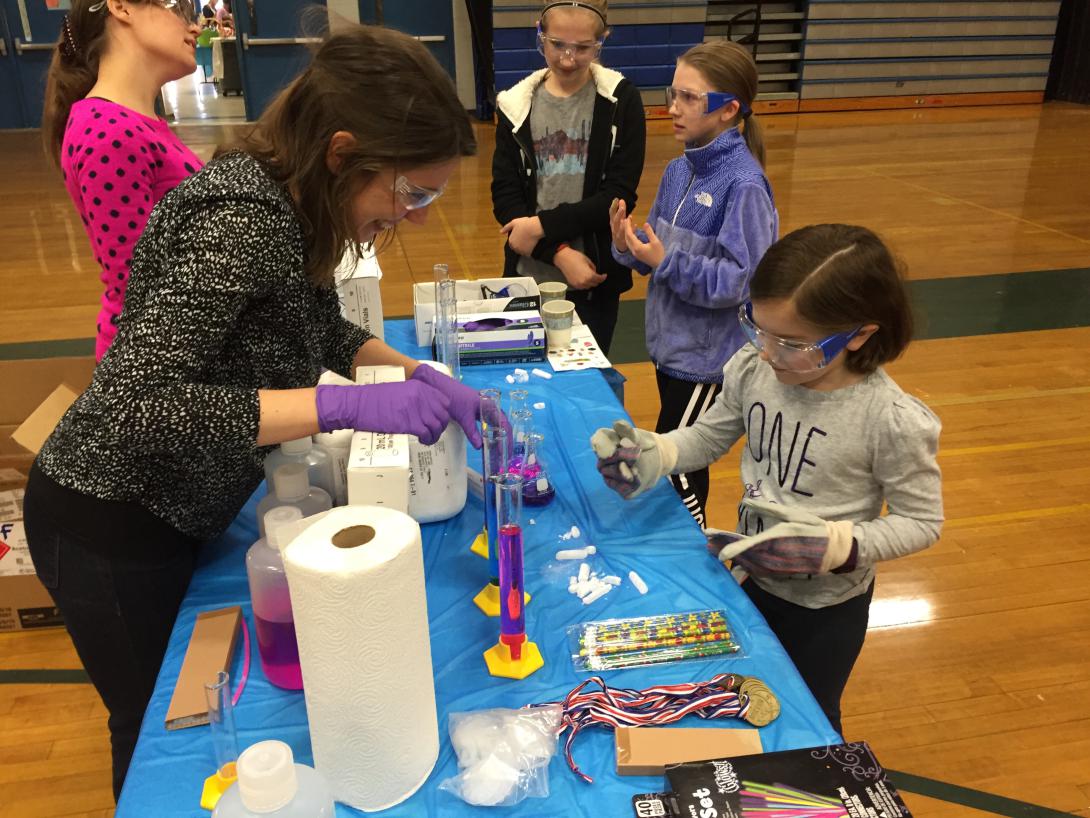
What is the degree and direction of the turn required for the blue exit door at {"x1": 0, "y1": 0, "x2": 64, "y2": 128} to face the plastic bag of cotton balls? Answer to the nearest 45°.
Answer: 0° — it already faces it

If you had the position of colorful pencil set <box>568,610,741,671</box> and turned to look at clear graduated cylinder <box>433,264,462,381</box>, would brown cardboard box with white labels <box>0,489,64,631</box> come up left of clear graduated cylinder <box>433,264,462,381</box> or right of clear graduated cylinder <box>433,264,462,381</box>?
left

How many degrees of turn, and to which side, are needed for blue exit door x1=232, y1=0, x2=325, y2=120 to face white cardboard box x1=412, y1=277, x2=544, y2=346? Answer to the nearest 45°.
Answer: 0° — it already faces it

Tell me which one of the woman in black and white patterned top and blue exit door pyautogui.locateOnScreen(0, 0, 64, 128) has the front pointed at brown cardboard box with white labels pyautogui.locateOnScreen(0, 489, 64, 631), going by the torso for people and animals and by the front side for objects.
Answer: the blue exit door

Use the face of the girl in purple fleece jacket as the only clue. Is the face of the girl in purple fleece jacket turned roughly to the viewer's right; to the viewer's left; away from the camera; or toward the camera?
to the viewer's left

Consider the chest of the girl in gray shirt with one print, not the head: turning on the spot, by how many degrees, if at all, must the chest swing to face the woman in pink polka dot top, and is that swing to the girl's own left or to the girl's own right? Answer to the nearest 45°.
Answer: approximately 45° to the girl's own right

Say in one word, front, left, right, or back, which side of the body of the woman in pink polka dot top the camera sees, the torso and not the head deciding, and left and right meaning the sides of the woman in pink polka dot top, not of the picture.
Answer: right

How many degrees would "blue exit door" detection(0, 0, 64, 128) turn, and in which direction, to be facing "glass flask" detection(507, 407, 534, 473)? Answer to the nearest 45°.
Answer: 0° — it already faces it
